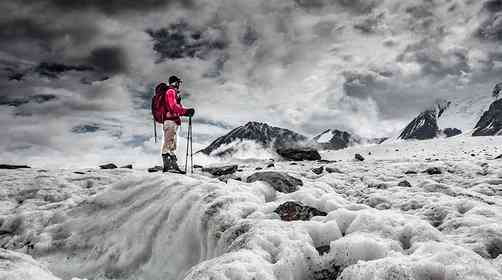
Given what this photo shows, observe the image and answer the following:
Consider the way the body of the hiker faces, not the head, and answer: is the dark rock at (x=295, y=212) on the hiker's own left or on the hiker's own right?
on the hiker's own right

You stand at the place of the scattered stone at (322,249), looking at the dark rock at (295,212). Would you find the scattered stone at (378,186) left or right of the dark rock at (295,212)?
right

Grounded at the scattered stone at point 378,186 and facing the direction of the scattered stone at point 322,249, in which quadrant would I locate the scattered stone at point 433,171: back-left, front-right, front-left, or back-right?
back-left

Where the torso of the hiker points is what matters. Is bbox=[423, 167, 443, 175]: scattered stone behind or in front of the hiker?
in front

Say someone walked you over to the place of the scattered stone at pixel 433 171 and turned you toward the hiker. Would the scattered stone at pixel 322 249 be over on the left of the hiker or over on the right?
left

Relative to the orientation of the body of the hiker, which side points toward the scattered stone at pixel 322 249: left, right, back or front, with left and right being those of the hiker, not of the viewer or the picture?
right

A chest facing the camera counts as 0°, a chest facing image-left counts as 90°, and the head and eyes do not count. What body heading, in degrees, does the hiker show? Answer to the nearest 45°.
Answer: approximately 270°

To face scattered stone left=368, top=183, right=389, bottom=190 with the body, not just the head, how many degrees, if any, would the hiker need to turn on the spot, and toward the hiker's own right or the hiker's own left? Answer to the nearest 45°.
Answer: approximately 45° to the hiker's own right

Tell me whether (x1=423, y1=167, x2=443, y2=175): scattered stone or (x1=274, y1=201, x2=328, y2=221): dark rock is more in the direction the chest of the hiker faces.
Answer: the scattered stone
